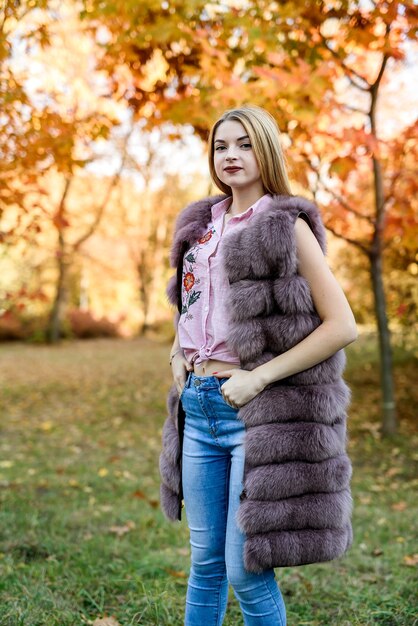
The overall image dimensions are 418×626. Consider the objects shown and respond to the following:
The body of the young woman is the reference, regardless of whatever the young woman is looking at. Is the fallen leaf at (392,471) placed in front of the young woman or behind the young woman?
behind

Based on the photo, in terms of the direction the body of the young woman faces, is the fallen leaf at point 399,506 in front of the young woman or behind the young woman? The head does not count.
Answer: behind

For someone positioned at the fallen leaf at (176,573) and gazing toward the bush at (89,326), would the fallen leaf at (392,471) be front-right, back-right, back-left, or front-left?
front-right

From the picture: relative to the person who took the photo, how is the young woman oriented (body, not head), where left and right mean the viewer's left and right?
facing the viewer and to the left of the viewer

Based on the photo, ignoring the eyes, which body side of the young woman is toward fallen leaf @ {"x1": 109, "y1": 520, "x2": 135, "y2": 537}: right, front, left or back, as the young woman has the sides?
right

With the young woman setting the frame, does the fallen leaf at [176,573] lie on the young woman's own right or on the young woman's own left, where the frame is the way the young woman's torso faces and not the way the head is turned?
on the young woman's own right

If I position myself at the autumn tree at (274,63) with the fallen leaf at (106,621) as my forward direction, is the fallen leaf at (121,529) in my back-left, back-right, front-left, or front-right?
front-right
